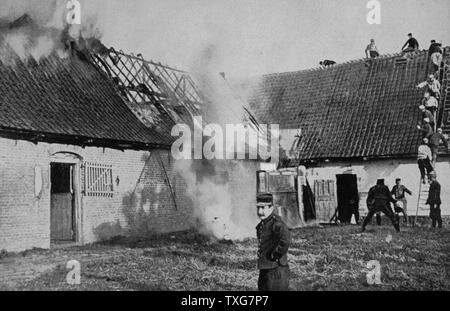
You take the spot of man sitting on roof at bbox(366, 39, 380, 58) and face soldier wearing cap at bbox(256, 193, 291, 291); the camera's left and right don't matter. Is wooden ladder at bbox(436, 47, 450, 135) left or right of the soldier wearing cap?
left

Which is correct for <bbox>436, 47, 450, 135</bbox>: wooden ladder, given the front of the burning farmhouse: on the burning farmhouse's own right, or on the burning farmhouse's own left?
on the burning farmhouse's own left

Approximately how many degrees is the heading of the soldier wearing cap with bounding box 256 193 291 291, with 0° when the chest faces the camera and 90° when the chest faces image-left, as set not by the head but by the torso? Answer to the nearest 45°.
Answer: approximately 45°

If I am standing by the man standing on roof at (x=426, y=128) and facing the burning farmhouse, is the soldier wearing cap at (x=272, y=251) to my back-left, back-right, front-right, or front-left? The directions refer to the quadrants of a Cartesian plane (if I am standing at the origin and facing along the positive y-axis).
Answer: front-left

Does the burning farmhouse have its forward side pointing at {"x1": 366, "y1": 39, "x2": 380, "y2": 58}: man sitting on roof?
no

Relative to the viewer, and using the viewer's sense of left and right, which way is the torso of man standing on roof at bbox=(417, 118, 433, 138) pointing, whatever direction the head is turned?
facing to the left of the viewer

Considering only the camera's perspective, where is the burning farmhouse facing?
facing the viewer and to the right of the viewer

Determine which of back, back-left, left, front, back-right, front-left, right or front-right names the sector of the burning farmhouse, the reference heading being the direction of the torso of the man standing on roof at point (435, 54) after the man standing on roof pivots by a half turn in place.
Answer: back-left

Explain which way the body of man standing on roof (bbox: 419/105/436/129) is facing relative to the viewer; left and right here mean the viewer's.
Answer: facing to the left of the viewer

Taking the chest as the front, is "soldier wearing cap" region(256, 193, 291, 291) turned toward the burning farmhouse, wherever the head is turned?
no
